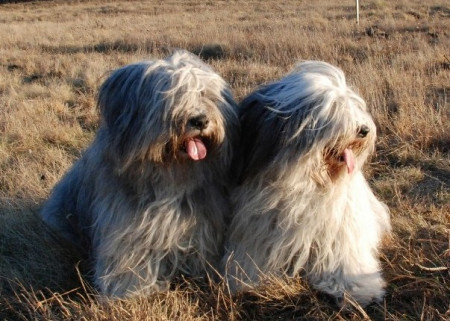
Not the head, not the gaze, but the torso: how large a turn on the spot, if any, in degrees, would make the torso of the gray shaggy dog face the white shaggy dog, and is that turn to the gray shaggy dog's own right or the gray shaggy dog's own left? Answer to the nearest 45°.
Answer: approximately 45° to the gray shaggy dog's own left

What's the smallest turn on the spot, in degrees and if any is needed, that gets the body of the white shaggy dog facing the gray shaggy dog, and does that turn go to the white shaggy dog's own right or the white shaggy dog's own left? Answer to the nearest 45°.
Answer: approximately 135° to the white shaggy dog's own right

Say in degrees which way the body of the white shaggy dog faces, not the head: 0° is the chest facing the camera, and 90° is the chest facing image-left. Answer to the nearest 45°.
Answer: approximately 315°

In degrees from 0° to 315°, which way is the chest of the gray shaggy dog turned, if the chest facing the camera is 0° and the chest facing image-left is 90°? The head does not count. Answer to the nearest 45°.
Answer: approximately 315°
